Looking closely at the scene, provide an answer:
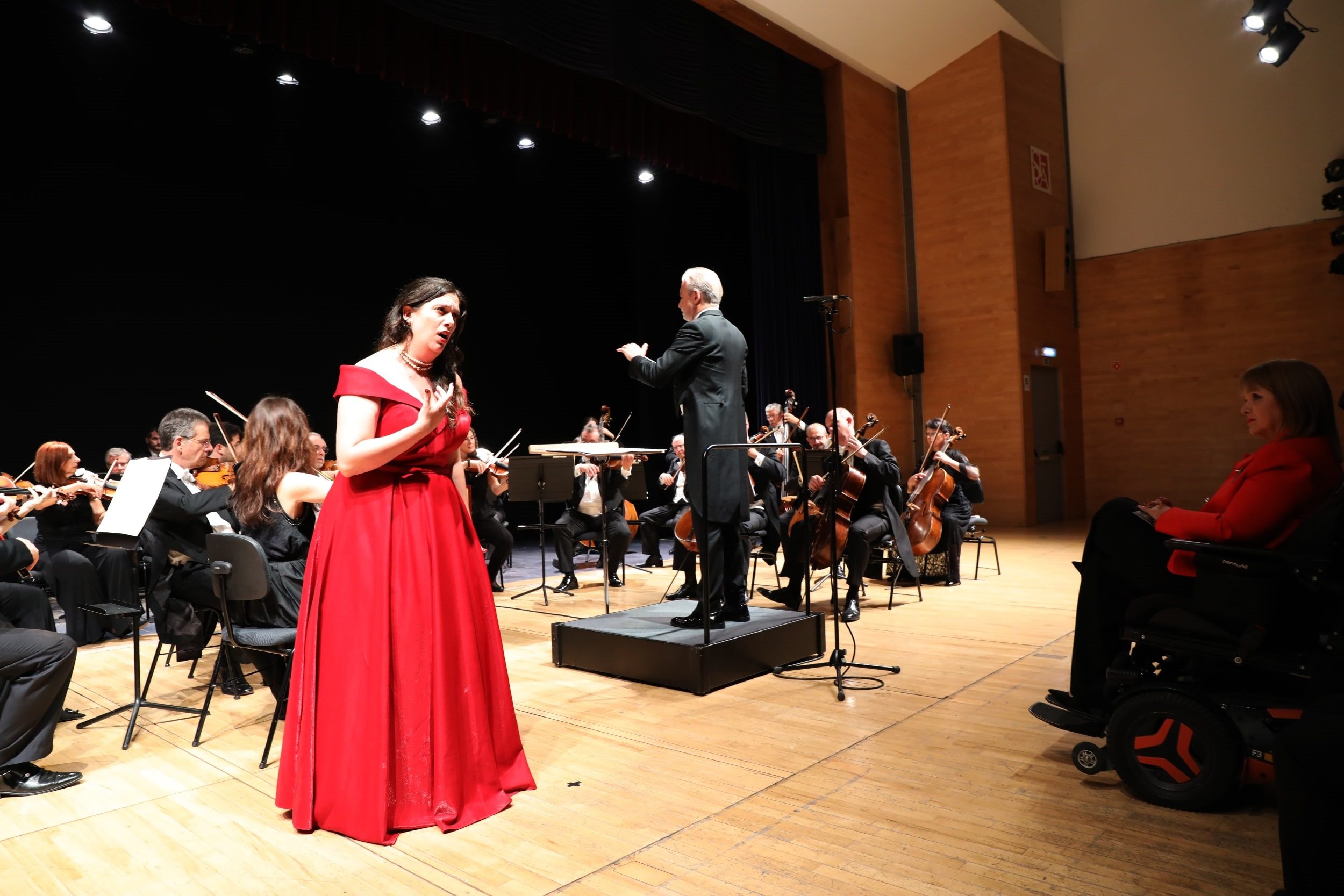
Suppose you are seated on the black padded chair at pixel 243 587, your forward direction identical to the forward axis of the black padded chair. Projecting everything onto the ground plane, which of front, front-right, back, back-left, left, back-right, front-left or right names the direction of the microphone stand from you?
front-right

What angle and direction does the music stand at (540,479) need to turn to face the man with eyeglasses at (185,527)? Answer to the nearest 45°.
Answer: approximately 135° to its left

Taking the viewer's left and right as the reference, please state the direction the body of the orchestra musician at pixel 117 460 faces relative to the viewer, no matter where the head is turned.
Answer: facing the viewer and to the right of the viewer

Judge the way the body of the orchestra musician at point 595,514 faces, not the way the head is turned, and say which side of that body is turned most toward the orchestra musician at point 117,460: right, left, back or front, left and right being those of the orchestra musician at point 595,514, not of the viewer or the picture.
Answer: right

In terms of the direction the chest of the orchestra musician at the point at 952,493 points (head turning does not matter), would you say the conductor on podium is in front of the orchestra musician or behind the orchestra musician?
in front

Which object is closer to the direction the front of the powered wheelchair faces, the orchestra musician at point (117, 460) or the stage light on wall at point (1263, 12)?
the orchestra musician

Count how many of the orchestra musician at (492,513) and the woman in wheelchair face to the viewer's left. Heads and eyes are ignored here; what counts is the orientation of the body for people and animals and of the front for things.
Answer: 1

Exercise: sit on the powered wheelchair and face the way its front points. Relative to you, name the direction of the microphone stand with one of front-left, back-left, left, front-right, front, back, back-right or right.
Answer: front-right

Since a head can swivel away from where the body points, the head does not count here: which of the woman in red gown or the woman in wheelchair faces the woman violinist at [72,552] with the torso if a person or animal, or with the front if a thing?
the woman in wheelchair

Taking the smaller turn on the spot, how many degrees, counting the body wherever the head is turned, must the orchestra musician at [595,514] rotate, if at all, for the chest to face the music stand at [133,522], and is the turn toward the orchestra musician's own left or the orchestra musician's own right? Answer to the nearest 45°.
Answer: approximately 45° to the orchestra musician's own right

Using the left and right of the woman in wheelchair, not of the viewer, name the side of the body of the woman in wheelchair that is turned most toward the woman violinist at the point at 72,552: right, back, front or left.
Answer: front

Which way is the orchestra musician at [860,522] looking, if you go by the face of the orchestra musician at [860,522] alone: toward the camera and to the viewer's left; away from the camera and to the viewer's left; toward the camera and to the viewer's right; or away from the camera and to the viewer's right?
toward the camera and to the viewer's left

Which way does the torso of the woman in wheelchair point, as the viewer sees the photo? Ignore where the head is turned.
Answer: to the viewer's left

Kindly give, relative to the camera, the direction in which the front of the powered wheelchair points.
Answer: facing to the left of the viewer

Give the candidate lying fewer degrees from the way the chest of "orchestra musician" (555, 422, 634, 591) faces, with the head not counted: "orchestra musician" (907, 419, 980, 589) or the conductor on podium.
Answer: the conductor on podium

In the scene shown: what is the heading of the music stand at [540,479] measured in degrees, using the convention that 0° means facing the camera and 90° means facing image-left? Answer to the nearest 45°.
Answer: approximately 180°
